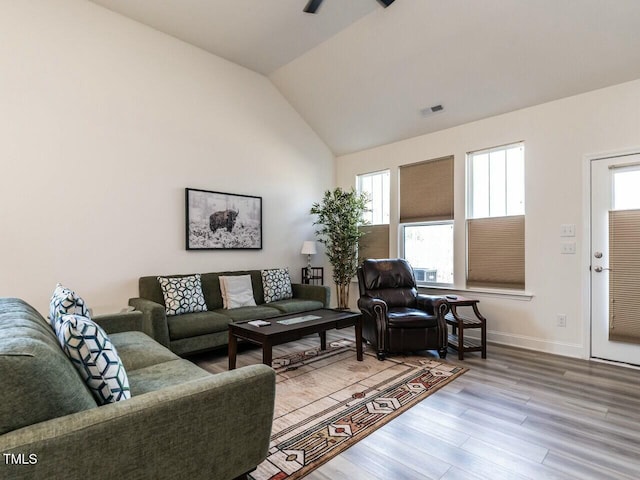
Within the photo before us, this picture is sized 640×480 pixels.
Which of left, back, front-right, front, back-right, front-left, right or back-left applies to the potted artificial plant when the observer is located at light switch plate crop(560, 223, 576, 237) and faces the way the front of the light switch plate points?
right

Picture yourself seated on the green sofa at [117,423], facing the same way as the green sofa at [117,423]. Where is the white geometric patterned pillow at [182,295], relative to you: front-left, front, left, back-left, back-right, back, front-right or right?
front-left

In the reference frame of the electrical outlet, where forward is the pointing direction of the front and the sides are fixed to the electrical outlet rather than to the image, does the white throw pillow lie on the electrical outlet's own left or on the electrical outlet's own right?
on the electrical outlet's own right

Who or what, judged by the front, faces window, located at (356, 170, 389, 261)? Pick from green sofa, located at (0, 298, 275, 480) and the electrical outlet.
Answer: the green sofa

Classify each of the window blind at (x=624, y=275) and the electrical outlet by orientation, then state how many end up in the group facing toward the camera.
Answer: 2

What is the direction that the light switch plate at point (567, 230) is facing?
toward the camera

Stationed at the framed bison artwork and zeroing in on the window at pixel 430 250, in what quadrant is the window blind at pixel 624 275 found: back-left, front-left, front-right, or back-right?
front-right

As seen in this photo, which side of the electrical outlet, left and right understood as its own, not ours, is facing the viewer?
front

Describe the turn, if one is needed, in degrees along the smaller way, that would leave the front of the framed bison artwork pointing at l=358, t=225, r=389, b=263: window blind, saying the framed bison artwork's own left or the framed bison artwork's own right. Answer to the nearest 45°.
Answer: approximately 45° to the framed bison artwork's own left

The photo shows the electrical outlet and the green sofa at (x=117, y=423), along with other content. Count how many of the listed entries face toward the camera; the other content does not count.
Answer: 1

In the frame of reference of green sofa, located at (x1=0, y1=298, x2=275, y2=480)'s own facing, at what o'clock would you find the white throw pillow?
The white throw pillow is roughly at 11 o'clock from the green sofa.

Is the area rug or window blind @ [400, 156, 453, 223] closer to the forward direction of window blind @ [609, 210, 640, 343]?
the area rug

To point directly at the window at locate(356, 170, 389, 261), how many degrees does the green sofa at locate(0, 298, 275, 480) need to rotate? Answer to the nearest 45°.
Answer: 0° — it already faces it

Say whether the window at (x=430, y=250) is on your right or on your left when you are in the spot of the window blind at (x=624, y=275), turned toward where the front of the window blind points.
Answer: on your right

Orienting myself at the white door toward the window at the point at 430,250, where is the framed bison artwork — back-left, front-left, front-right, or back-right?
front-left

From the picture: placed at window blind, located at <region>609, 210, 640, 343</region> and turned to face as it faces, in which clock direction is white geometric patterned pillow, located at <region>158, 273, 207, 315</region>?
The white geometric patterned pillow is roughly at 2 o'clock from the window blind.

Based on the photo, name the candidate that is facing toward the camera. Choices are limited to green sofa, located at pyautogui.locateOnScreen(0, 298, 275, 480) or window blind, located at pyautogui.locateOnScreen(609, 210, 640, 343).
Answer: the window blind

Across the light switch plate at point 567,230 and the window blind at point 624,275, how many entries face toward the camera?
2
